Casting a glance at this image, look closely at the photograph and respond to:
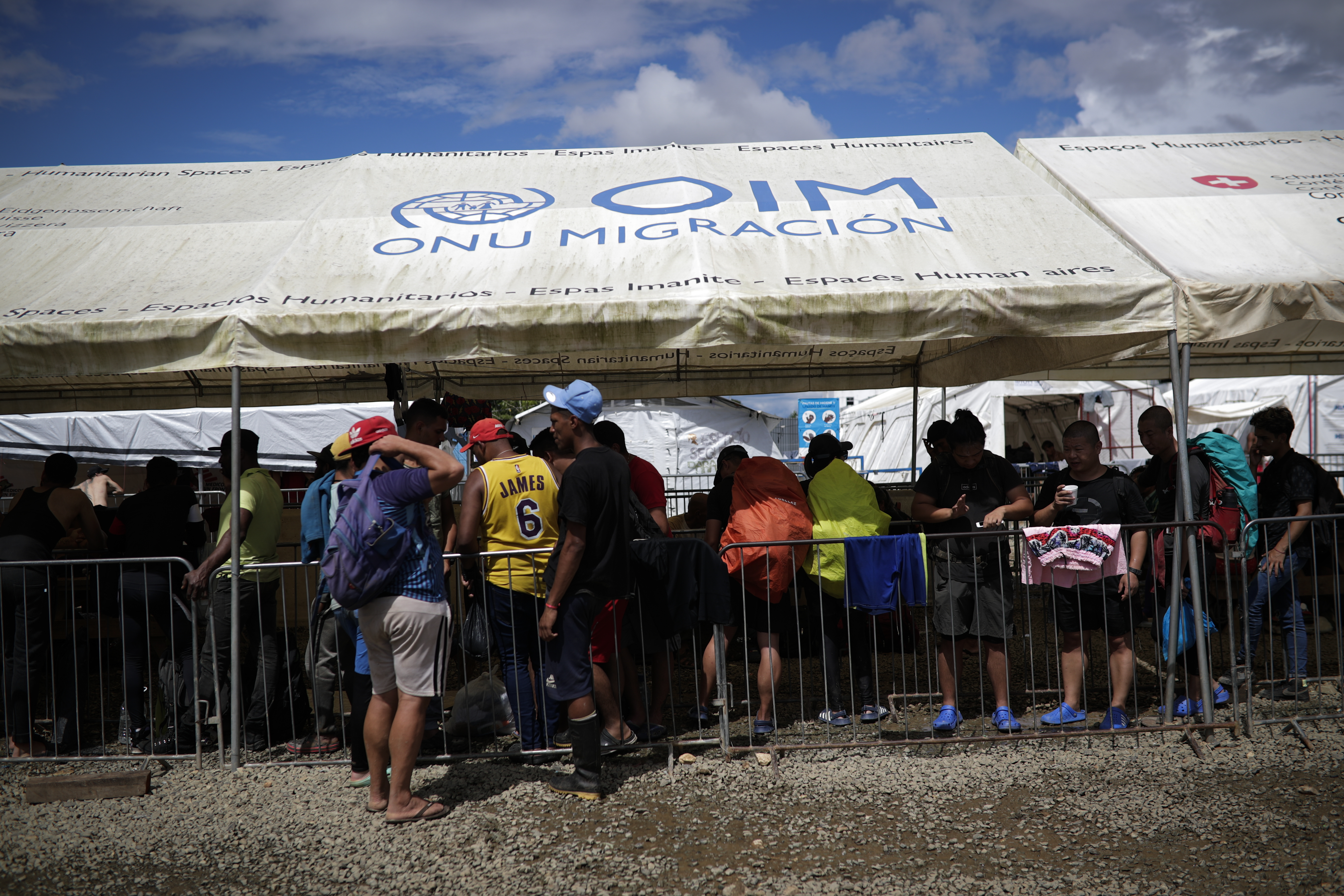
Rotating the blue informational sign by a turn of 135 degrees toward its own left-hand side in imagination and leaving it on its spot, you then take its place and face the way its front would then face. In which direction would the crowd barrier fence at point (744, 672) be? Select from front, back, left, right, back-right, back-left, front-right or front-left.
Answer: back-right

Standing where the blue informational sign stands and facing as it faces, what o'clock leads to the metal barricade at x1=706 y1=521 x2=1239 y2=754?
The metal barricade is roughly at 12 o'clock from the blue informational sign.

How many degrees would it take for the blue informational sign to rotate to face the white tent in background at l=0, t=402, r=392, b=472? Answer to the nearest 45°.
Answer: approximately 45° to its right

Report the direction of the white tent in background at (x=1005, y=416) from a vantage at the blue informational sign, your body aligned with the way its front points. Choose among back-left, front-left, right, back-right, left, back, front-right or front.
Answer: left

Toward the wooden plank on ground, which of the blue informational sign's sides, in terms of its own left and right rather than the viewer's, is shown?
front

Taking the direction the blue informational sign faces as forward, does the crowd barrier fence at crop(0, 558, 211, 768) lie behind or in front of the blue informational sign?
in front

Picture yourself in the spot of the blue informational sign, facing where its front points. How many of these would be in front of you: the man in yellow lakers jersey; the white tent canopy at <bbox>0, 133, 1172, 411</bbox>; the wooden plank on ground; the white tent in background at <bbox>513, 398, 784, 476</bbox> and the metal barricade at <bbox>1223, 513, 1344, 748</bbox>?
4

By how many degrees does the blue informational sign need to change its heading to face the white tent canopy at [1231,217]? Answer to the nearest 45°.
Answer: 0° — it already faces it

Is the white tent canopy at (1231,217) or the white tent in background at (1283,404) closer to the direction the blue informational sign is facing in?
the white tent canopy

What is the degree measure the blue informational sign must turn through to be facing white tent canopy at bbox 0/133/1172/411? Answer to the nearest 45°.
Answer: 0° — it already faces it

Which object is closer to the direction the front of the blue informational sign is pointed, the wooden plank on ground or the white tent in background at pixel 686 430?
the wooden plank on ground

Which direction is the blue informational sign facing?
toward the camera

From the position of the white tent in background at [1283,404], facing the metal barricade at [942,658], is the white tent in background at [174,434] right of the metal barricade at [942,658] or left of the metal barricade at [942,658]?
right
